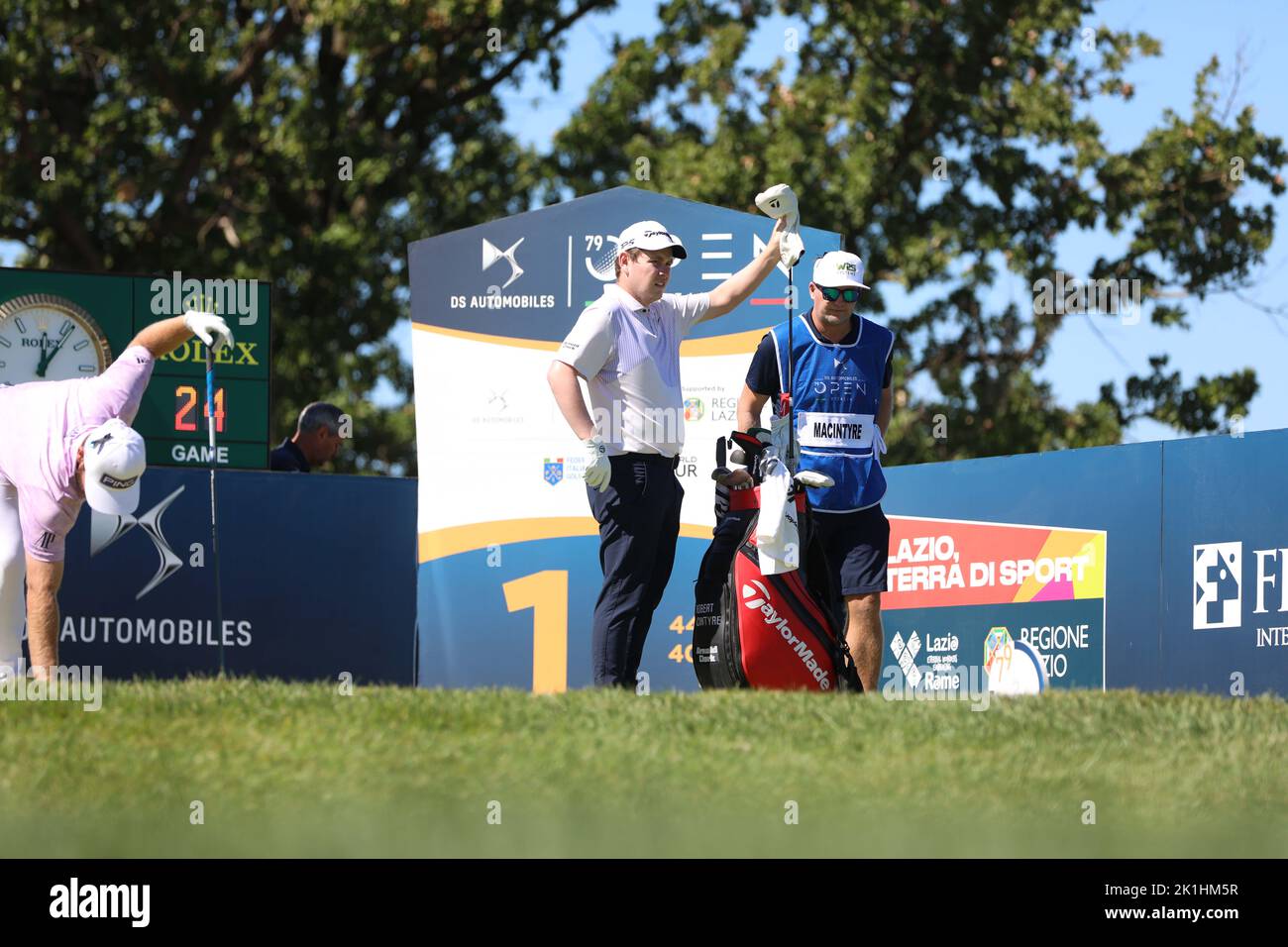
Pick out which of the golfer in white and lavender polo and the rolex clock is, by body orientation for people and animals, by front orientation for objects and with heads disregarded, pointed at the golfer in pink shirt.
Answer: the rolex clock

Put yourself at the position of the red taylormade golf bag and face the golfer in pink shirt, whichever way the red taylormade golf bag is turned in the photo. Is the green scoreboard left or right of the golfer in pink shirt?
right

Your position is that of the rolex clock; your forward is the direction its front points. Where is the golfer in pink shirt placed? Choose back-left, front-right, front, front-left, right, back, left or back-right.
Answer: front

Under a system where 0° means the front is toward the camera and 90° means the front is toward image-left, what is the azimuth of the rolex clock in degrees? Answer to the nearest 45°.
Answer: approximately 0°

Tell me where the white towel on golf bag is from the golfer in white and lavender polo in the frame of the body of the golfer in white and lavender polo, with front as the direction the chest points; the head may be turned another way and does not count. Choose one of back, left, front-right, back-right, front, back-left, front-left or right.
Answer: front-left

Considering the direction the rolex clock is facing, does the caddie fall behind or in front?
in front

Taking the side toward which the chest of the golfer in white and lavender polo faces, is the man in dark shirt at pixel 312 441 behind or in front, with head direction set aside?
behind

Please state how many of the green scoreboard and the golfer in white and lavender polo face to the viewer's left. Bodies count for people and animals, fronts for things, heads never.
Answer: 0

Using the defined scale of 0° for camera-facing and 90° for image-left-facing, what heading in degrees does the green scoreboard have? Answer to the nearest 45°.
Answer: approximately 0°

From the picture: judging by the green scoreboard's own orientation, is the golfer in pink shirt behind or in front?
in front

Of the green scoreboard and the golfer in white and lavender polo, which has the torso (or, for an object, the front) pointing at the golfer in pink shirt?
the green scoreboard

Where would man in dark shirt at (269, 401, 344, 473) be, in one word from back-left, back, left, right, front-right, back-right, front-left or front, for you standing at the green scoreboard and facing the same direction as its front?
left
